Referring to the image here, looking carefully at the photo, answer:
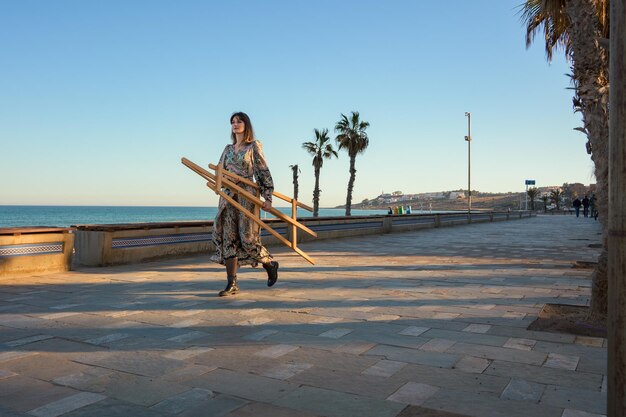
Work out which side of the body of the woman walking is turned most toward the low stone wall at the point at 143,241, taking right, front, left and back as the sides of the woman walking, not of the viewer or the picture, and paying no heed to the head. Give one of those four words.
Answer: right

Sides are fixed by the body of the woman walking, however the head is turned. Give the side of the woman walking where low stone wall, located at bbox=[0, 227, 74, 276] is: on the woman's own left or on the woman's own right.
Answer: on the woman's own right

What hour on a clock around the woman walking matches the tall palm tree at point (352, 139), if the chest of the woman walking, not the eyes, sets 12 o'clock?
The tall palm tree is roughly at 5 o'clock from the woman walking.

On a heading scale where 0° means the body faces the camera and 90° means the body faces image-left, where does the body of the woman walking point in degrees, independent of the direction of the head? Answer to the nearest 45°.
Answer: approximately 45°
